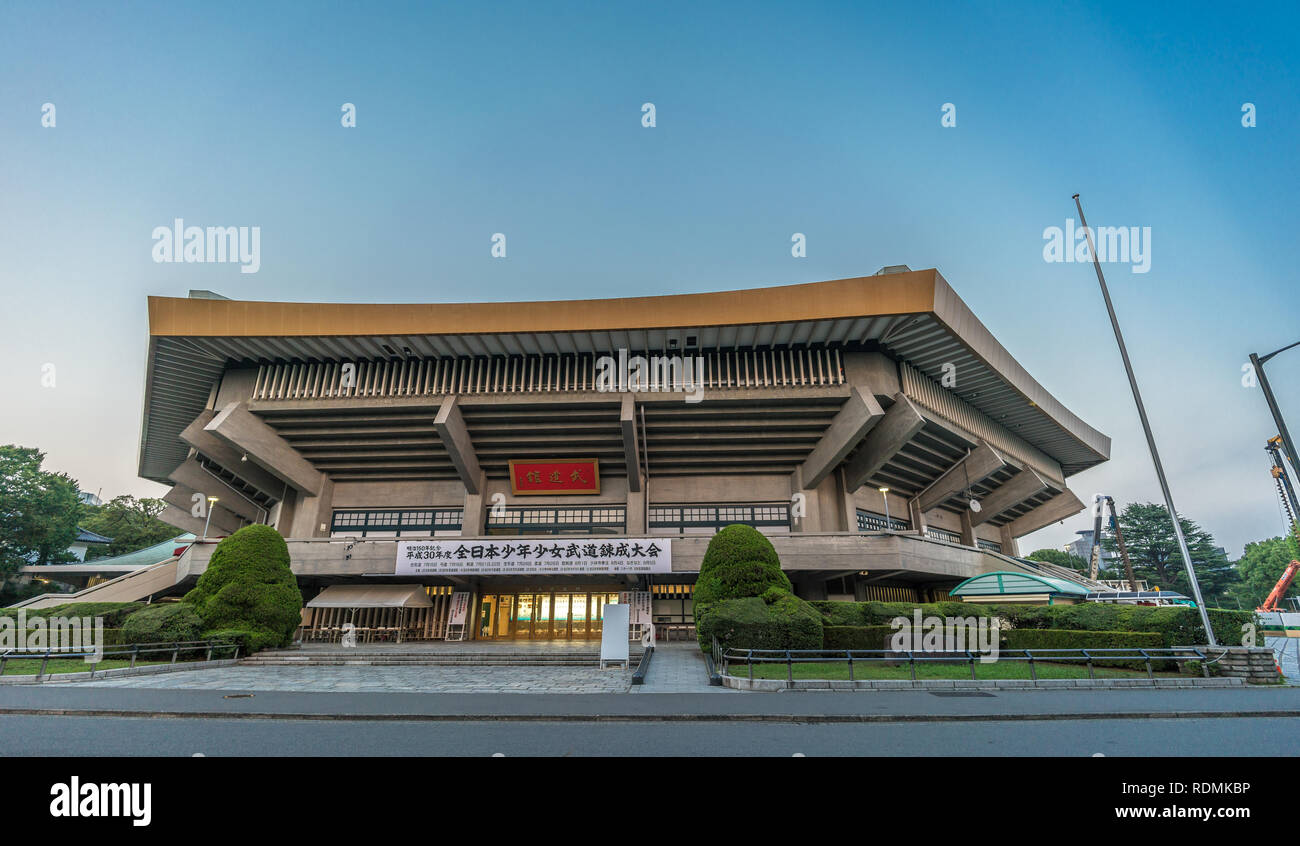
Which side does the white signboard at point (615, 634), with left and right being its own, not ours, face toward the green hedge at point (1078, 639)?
left

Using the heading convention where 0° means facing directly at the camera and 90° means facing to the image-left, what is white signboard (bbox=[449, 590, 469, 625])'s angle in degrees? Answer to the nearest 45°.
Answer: approximately 0°
